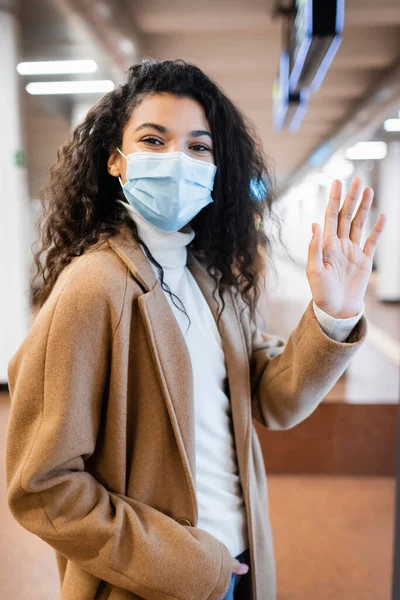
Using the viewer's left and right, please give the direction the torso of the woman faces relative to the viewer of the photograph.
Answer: facing the viewer and to the right of the viewer

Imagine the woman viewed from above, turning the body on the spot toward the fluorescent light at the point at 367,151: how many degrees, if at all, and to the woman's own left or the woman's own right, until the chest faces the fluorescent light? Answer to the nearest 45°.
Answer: approximately 135° to the woman's own left

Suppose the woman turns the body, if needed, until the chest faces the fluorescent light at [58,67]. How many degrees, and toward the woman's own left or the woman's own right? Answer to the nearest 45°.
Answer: approximately 135° to the woman's own left

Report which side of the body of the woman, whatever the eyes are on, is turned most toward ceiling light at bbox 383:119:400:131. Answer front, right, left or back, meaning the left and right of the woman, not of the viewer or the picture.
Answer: left

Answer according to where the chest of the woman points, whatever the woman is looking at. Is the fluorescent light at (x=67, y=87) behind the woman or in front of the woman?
behind

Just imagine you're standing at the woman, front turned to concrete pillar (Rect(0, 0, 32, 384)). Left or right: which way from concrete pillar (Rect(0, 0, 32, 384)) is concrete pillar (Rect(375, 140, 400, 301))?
right

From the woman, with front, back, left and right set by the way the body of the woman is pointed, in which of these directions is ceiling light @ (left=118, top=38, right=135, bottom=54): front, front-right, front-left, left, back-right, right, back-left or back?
back-left
